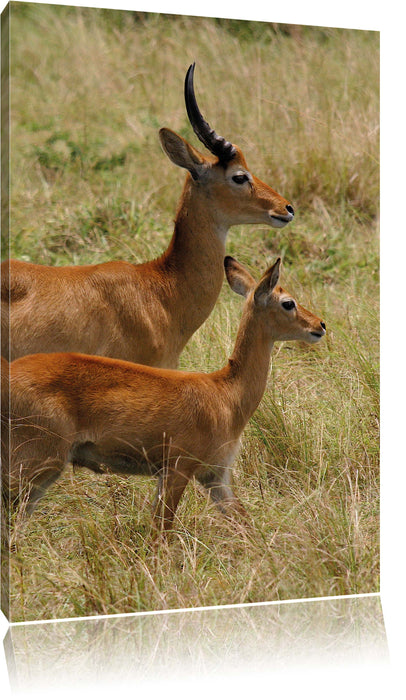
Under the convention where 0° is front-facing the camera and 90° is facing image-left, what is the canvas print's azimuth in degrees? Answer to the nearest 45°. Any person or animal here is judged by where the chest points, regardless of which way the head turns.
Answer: approximately 315°
